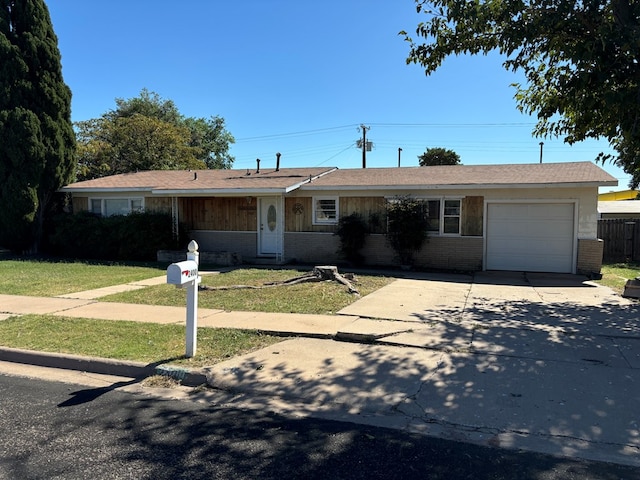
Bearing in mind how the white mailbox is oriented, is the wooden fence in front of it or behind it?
behind

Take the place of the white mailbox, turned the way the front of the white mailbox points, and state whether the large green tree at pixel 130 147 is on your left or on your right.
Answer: on your right

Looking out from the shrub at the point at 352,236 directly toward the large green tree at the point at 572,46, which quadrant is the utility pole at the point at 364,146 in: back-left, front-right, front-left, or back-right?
back-left

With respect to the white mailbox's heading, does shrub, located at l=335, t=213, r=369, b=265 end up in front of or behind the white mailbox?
behind

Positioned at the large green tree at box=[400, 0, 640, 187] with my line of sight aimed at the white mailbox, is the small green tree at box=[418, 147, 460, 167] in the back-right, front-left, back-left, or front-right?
back-right

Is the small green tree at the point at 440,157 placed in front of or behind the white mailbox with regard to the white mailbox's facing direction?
behind

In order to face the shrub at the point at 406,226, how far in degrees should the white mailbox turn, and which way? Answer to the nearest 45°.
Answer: approximately 180°

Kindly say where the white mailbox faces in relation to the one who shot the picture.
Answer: facing the viewer and to the left of the viewer
